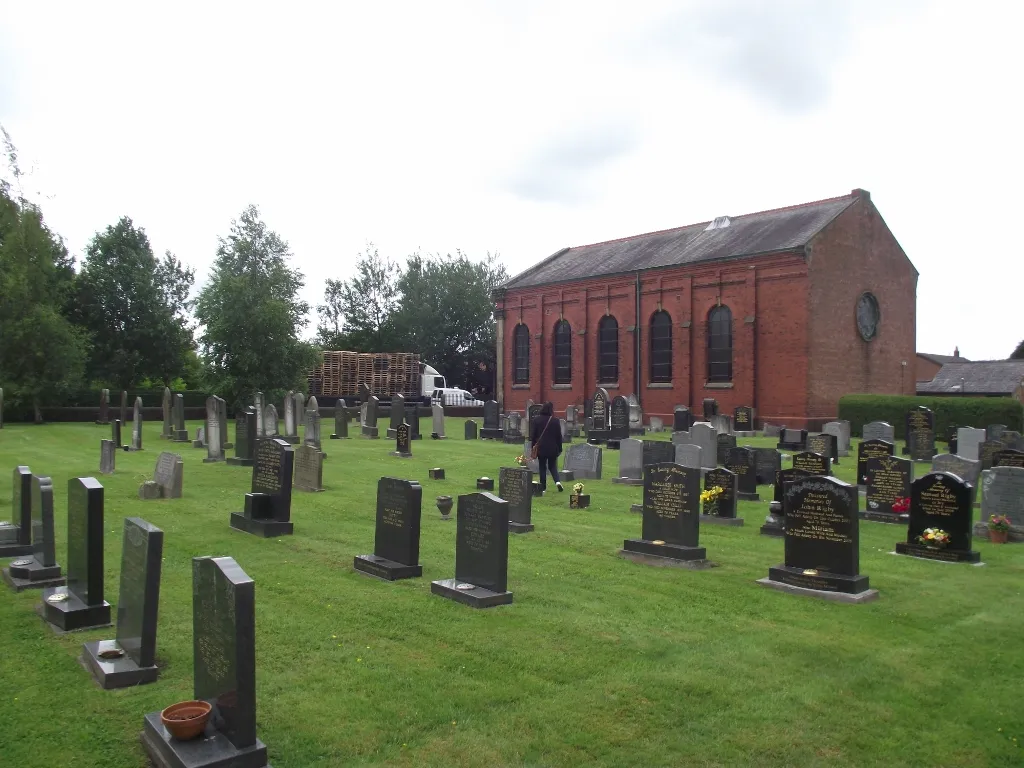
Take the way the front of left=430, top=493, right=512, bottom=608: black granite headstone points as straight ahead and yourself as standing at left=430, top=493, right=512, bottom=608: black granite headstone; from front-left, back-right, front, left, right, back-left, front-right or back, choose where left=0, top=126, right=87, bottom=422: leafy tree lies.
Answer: right

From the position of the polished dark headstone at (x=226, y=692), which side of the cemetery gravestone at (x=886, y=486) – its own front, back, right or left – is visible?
front

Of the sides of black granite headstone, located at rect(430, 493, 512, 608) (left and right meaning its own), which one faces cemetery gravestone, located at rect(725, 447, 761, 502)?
back

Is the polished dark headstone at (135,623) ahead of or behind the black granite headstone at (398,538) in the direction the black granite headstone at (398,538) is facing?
ahead

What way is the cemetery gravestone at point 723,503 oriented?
toward the camera

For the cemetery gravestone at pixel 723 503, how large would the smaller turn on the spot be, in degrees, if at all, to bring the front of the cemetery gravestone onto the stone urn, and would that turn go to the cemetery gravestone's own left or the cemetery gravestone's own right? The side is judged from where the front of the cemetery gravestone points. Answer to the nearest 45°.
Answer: approximately 90° to the cemetery gravestone's own right

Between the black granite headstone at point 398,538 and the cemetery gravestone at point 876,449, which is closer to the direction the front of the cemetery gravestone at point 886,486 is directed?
the black granite headstone

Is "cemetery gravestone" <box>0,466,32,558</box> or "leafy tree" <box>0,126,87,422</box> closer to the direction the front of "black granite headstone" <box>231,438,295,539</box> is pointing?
the cemetery gravestone

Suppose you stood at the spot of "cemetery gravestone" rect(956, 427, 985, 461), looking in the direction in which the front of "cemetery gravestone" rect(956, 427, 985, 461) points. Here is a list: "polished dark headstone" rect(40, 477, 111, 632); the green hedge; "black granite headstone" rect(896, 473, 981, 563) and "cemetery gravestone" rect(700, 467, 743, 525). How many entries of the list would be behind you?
1

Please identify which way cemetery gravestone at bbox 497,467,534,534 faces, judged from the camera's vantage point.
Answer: facing the viewer and to the left of the viewer

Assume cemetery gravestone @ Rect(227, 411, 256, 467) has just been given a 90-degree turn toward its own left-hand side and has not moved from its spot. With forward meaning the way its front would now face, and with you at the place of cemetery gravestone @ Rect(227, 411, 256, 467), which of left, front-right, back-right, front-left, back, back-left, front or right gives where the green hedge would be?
front-left

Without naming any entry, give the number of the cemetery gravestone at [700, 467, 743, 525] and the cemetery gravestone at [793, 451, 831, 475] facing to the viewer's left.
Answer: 0

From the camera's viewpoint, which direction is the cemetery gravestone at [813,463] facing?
toward the camera

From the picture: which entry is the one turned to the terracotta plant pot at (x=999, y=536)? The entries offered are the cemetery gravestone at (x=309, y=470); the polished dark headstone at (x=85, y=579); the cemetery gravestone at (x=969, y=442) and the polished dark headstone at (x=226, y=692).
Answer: the cemetery gravestone at (x=969, y=442)
